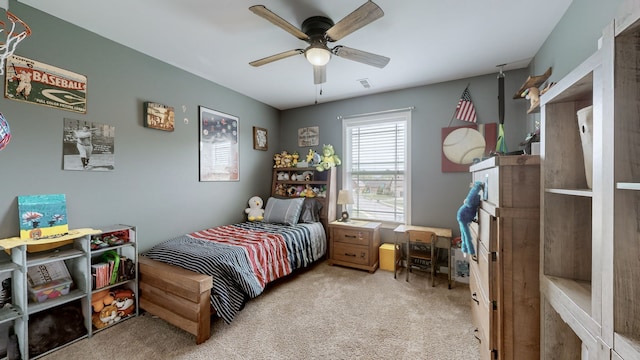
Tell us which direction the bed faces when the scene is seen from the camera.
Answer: facing the viewer and to the left of the viewer

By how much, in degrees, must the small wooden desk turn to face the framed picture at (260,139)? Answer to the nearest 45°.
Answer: approximately 90° to its right

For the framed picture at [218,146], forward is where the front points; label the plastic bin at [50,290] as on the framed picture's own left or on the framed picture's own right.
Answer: on the framed picture's own right

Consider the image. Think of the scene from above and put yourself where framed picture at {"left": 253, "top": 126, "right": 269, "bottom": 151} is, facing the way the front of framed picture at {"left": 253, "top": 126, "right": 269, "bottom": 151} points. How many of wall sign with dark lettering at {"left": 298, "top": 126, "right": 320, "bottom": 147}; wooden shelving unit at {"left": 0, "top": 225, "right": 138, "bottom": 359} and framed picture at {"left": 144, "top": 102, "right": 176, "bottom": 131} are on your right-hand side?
2

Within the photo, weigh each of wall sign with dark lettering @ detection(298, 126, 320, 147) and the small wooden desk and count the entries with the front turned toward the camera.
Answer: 2

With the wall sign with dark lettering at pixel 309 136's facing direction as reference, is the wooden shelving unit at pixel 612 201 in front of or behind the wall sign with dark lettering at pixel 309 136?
in front

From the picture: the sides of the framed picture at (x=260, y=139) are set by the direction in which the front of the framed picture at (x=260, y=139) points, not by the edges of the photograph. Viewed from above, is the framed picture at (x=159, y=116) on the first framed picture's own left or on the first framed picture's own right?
on the first framed picture's own right

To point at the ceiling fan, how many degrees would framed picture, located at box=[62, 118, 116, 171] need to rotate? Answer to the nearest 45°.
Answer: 0° — it already faces it

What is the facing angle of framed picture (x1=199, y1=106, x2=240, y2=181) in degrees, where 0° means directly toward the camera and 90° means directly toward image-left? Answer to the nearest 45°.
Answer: approximately 315°

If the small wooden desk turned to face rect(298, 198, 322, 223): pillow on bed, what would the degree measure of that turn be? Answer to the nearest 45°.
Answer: approximately 90° to its right

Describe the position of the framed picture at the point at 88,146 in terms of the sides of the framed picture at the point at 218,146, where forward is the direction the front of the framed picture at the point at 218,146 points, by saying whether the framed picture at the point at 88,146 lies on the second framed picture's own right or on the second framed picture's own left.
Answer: on the second framed picture's own right

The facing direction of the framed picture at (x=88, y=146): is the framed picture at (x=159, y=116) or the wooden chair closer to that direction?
the wooden chair

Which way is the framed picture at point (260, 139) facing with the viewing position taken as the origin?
facing the viewer and to the right of the viewer

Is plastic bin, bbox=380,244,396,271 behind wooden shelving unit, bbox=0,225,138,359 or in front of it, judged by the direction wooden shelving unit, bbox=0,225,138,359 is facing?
in front

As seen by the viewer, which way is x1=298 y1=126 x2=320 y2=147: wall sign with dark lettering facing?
toward the camera
